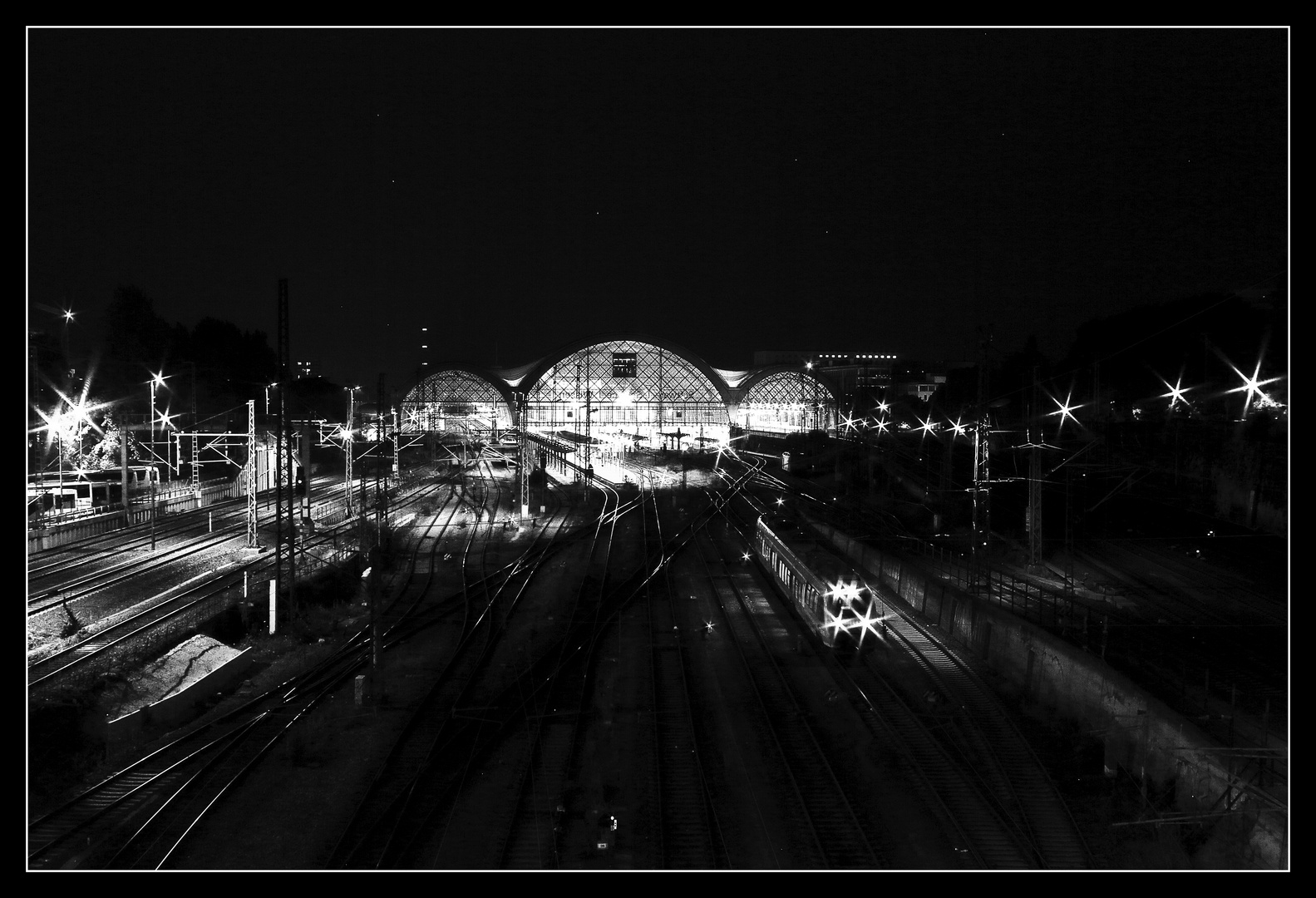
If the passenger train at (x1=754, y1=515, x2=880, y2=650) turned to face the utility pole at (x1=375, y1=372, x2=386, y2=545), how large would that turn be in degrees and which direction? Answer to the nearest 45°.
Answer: approximately 135° to its right

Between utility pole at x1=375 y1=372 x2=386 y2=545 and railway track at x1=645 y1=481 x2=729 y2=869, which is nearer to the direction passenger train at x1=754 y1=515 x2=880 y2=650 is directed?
the railway track

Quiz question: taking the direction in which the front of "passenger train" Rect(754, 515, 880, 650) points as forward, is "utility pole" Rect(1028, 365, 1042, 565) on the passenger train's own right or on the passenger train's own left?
on the passenger train's own left

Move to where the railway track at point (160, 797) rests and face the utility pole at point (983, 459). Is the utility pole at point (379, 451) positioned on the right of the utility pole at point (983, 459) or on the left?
left

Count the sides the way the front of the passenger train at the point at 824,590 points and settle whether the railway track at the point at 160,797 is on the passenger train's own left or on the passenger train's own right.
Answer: on the passenger train's own right

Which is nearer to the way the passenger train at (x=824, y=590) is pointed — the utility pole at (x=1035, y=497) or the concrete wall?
the concrete wall

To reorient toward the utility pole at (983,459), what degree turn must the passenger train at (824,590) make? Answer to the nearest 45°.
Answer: approximately 90° to its left

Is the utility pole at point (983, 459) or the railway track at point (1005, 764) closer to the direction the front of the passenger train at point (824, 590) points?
the railway track

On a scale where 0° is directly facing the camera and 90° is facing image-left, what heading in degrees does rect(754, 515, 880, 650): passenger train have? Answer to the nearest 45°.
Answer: approximately 315°
